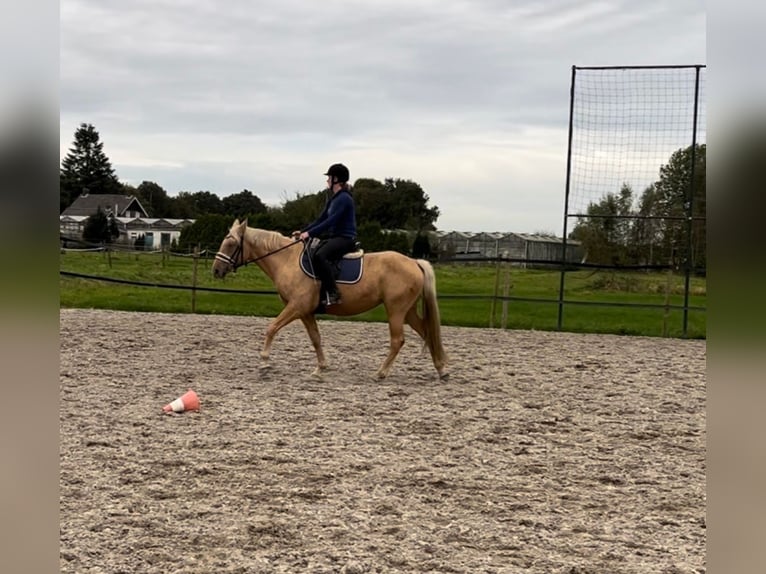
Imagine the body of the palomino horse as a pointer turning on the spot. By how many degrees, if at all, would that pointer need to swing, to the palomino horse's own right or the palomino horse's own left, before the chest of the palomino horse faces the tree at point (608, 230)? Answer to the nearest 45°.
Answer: approximately 135° to the palomino horse's own right

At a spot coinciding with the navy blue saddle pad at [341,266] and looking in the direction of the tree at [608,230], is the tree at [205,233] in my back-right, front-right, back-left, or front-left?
front-left

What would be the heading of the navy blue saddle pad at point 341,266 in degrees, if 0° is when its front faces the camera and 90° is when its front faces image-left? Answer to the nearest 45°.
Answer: approximately 90°

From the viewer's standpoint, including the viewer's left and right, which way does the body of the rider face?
facing to the left of the viewer

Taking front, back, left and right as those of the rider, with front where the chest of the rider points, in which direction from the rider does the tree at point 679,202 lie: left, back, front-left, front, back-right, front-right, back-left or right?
back-right

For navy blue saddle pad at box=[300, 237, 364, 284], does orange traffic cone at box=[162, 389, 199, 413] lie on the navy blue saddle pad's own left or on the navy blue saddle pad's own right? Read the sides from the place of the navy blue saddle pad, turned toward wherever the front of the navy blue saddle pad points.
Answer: on the navy blue saddle pad's own left

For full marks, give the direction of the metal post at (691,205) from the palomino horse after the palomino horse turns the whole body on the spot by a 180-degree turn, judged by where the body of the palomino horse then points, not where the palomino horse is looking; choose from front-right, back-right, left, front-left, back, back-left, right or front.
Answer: front-left

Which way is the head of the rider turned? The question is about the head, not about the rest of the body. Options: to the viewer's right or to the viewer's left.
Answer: to the viewer's left

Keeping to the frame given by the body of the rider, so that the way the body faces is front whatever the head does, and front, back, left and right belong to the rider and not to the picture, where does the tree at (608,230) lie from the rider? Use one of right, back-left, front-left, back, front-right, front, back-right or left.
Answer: back-right

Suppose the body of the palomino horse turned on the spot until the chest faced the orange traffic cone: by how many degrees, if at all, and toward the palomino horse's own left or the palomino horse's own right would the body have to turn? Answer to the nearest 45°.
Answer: approximately 45° to the palomino horse's own left

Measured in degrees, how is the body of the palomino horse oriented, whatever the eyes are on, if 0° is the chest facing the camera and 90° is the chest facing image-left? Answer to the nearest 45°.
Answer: approximately 90°

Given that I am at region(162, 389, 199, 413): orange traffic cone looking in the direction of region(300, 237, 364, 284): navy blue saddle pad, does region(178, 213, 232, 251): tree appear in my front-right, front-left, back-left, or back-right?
front-left

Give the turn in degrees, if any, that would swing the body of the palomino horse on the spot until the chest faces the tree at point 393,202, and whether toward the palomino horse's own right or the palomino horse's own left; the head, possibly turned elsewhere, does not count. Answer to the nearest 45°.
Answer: approximately 90° to the palomino horse's own right
